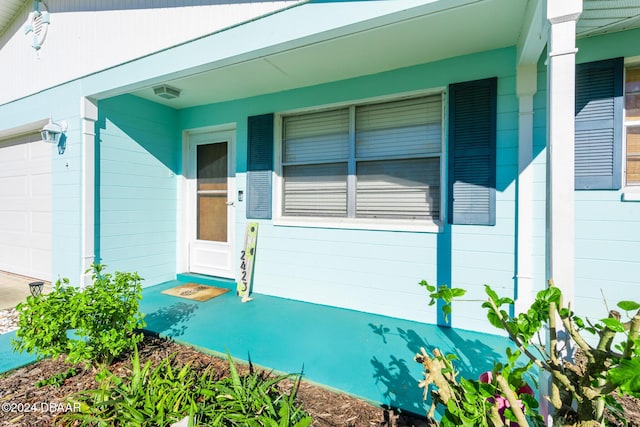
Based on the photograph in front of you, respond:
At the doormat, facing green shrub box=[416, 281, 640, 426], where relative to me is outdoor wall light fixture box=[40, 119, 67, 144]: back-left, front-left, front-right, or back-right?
back-right

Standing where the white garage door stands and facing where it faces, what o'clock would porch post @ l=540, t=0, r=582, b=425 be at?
The porch post is roughly at 10 o'clock from the white garage door.

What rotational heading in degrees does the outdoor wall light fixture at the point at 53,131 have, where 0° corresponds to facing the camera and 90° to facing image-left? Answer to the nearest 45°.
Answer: approximately 45°

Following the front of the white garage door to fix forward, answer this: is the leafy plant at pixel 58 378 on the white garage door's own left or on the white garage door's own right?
on the white garage door's own left

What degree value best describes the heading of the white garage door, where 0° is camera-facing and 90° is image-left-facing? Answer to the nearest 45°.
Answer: approximately 45°

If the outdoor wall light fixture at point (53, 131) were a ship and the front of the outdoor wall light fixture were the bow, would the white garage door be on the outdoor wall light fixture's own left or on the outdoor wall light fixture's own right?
on the outdoor wall light fixture's own right

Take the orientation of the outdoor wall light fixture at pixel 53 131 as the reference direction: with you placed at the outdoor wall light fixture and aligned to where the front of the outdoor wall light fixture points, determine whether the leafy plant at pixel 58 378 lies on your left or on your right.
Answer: on your left

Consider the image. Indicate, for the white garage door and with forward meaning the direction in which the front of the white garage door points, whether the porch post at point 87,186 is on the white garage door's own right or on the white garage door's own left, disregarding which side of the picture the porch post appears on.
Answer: on the white garage door's own left

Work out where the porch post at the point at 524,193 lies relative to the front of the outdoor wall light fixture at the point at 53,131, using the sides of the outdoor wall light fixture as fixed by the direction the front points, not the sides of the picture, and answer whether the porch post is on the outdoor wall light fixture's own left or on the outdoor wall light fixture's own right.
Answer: on the outdoor wall light fixture's own left
